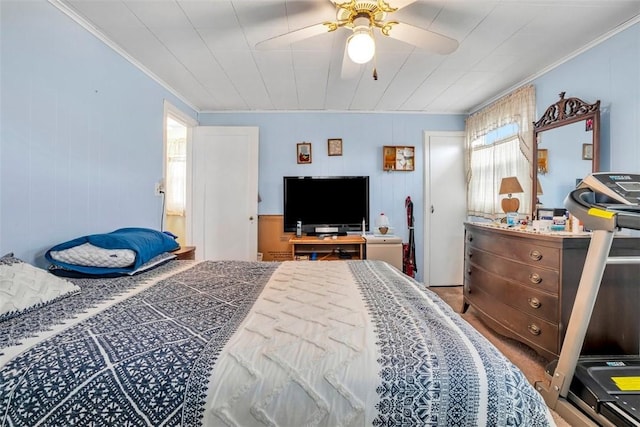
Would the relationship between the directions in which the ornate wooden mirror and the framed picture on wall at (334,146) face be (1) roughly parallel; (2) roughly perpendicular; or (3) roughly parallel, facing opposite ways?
roughly perpendicular

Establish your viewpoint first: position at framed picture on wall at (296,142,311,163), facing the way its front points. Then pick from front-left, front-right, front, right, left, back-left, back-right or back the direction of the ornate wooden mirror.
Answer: front-left

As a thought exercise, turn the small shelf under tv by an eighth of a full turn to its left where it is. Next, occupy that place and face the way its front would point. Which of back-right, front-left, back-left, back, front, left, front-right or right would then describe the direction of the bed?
front-right

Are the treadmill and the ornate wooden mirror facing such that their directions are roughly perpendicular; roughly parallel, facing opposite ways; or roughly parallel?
roughly perpendicular

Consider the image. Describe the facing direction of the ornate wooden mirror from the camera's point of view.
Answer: facing the viewer and to the left of the viewer

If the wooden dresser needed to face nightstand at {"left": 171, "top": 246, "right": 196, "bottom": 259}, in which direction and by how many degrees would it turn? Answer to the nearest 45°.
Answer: approximately 45° to its right

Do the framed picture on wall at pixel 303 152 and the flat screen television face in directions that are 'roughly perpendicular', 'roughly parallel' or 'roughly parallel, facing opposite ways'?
roughly parallel

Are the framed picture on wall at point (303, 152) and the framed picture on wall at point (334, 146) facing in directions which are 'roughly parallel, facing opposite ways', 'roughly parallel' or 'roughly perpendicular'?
roughly parallel

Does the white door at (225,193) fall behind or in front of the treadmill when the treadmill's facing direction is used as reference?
in front

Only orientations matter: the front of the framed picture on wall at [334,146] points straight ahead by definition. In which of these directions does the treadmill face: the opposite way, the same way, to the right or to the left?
the opposite way

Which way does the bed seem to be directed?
to the viewer's right

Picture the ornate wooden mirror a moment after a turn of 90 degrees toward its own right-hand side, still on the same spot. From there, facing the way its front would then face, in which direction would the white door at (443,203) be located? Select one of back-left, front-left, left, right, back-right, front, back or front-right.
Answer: front

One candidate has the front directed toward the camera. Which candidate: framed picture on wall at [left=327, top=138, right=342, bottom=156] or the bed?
the framed picture on wall

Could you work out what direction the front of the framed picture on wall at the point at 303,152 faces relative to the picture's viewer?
facing the viewer

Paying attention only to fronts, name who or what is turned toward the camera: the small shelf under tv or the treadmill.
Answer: the small shelf under tv

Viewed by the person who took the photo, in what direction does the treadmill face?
facing away from the viewer and to the left of the viewer

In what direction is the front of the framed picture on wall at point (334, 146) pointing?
toward the camera
